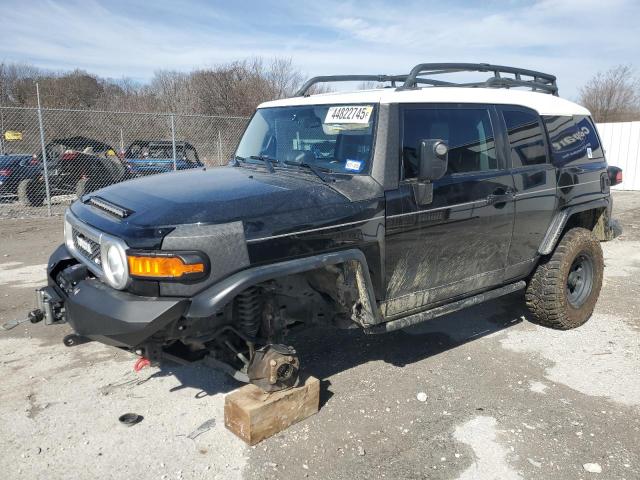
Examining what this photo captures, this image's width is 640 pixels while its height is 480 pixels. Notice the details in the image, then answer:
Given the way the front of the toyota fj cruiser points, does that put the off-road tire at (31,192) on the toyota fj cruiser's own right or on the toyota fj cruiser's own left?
on the toyota fj cruiser's own right

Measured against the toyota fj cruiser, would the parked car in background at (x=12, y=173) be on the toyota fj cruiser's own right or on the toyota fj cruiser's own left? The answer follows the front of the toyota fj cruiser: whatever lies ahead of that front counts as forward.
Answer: on the toyota fj cruiser's own right

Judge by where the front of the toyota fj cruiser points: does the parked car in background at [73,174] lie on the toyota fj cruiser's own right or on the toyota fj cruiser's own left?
on the toyota fj cruiser's own right

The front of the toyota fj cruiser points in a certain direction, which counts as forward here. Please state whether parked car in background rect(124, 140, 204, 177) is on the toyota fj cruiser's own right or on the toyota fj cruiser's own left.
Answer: on the toyota fj cruiser's own right

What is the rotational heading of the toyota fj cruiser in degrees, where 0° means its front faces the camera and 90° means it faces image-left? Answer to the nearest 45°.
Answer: approximately 45°
